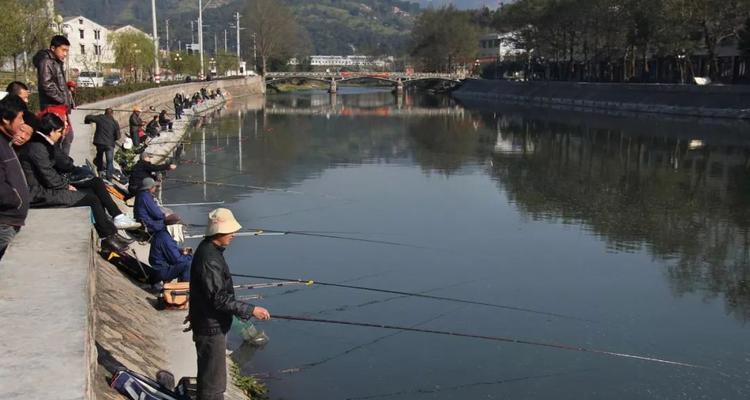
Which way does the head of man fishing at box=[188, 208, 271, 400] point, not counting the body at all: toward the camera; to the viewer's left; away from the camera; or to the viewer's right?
to the viewer's right

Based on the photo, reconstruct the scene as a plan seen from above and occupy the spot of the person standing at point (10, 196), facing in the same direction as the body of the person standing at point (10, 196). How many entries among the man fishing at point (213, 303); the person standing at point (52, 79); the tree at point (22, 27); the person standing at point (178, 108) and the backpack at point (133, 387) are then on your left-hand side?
3

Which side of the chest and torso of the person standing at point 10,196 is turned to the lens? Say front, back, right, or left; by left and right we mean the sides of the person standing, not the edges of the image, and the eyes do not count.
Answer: right

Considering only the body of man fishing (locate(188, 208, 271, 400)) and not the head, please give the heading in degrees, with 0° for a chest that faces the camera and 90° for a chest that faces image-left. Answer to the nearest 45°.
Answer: approximately 270°

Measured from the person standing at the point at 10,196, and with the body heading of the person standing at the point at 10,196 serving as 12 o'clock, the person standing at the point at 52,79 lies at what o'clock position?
the person standing at the point at 52,79 is roughly at 9 o'clock from the person standing at the point at 10,196.

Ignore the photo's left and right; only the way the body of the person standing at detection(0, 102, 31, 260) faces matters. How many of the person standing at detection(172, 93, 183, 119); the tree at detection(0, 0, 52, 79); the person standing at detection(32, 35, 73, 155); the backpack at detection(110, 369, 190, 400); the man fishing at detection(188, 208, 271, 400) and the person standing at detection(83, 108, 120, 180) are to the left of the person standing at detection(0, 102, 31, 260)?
4
